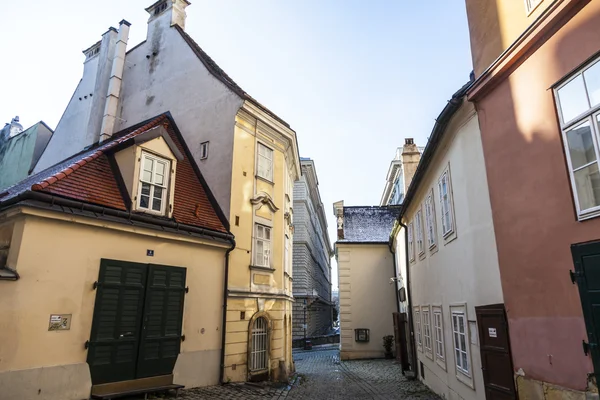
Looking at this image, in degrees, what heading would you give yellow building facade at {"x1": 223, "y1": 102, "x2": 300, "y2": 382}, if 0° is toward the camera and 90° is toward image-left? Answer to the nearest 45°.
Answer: approximately 315°
